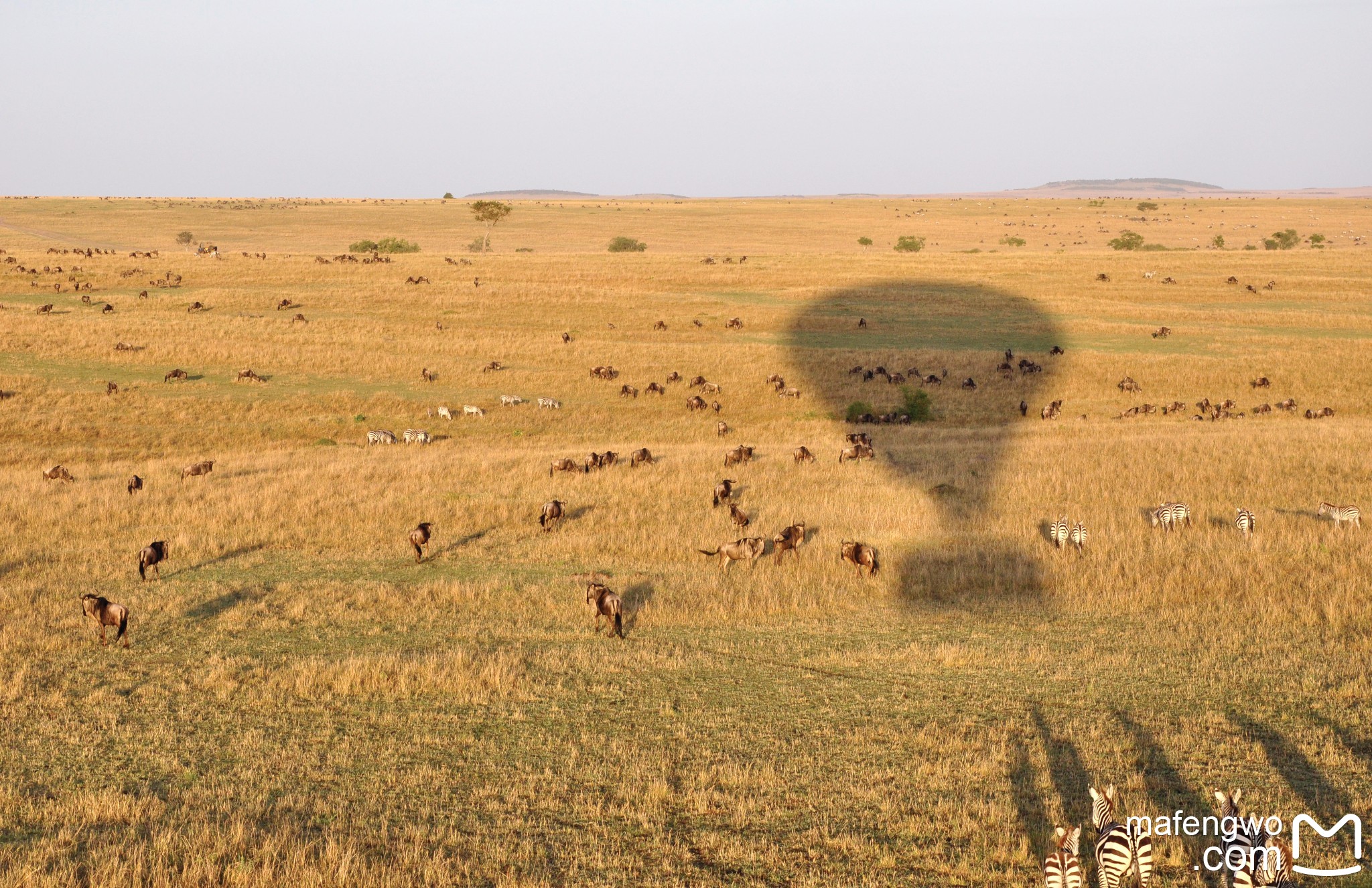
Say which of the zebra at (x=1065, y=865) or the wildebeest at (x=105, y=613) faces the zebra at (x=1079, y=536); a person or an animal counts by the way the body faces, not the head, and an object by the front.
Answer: the zebra at (x=1065, y=865)

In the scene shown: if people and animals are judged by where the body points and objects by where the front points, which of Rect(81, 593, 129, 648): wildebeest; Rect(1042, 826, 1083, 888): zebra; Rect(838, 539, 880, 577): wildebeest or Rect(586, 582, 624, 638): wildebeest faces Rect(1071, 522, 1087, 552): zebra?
Rect(1042, 826, 1083, 888): zebra

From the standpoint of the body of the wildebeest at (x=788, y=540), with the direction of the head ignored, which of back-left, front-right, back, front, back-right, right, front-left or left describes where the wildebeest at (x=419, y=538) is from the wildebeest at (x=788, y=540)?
back-left

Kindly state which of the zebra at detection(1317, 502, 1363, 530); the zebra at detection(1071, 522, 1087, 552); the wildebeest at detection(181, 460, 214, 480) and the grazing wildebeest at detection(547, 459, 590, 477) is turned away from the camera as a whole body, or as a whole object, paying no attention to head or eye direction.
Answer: the zebra at detection(1071, 522, 1087, 552)

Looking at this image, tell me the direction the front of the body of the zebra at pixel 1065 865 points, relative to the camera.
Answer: away from the camera

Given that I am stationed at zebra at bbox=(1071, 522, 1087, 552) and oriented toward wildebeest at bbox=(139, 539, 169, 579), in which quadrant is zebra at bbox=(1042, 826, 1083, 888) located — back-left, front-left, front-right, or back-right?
front-left

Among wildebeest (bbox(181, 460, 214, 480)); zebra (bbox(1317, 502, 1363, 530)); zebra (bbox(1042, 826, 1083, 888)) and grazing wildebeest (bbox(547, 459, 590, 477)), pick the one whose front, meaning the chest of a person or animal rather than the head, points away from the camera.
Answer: zebra (bbox(1042, 826, 1083, 888))

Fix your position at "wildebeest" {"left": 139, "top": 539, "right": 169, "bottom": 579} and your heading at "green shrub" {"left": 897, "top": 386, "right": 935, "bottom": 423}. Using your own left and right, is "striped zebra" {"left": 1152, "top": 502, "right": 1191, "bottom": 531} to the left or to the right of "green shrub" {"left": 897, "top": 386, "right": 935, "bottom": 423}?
right

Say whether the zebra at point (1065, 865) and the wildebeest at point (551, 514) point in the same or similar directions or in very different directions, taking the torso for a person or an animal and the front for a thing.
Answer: same or similar directions

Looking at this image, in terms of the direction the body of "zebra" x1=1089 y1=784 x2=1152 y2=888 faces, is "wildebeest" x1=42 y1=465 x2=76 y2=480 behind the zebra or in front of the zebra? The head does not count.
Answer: in front

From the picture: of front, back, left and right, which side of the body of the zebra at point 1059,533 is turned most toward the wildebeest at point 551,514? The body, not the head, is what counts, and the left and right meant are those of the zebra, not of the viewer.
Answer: left

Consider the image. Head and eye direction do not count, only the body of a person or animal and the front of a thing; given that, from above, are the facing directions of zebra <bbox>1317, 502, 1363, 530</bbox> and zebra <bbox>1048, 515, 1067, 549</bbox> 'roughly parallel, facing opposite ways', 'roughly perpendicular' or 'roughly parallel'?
roughly perpendicular
